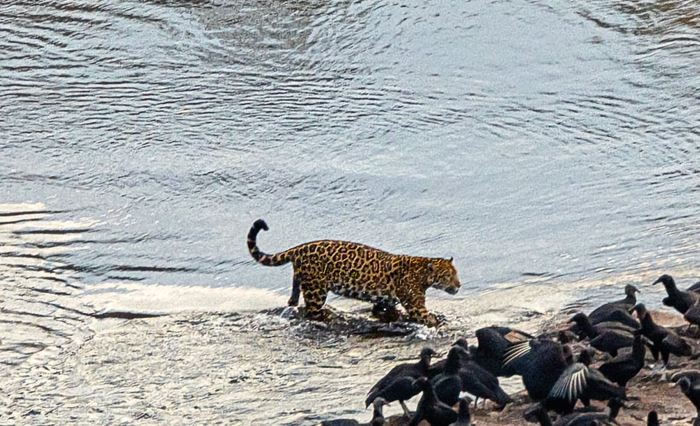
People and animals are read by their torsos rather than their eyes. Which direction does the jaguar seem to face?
to the viewer's right
